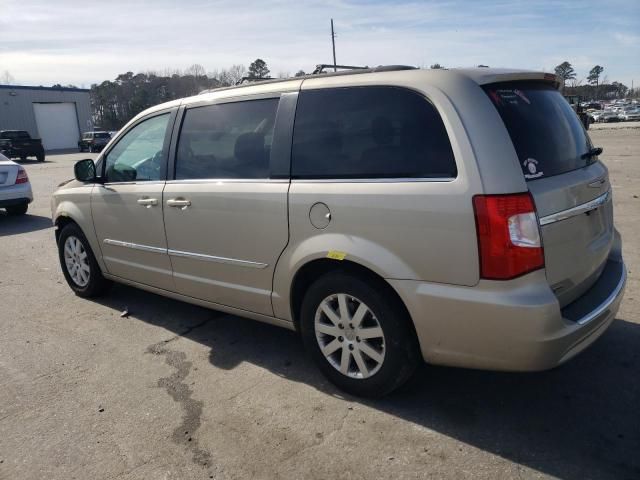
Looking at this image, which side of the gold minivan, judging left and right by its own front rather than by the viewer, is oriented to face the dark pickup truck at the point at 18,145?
front

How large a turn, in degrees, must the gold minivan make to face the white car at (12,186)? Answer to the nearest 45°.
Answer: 0° — it already faces it

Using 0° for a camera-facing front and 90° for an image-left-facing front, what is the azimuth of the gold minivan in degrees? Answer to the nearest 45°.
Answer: approximately 135°

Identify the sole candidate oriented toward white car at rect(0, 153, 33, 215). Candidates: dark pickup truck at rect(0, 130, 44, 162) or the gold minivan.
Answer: the gold minivan
